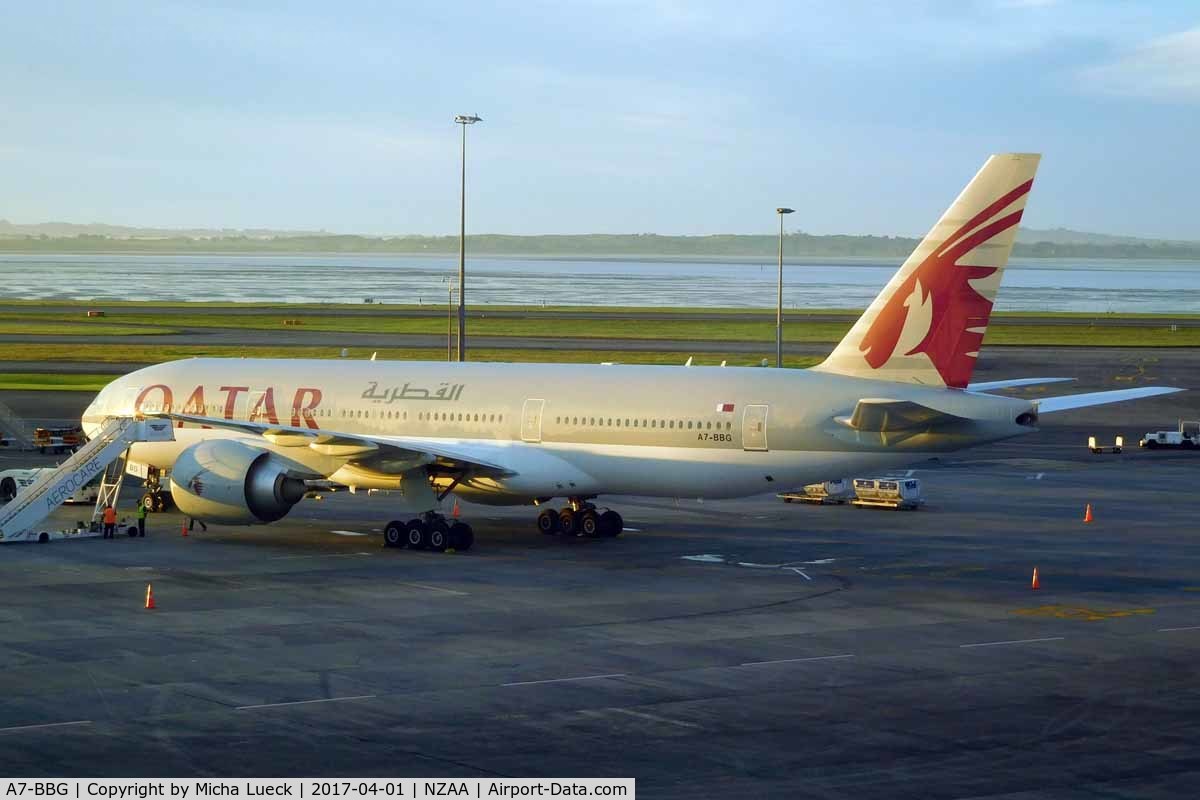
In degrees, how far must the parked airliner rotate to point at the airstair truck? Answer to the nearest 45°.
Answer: approximately 45° to its left

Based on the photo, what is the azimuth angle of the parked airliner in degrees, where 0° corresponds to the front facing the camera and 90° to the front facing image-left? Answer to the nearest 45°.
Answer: approximately 135°
